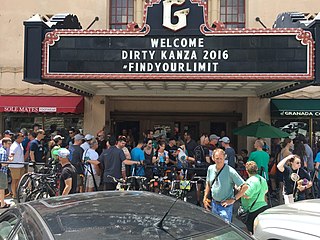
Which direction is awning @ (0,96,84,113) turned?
toward the camera

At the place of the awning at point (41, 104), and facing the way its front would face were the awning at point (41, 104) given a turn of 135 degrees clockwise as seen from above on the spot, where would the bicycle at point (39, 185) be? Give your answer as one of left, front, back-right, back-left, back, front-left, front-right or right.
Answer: back-left

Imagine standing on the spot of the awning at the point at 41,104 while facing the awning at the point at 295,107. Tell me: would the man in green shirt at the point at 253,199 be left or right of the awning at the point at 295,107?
right

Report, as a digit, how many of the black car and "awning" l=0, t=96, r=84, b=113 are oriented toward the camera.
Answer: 1

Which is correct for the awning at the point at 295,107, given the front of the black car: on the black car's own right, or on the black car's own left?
on the black car's own right

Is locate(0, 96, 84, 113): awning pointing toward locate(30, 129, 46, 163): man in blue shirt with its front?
yes
